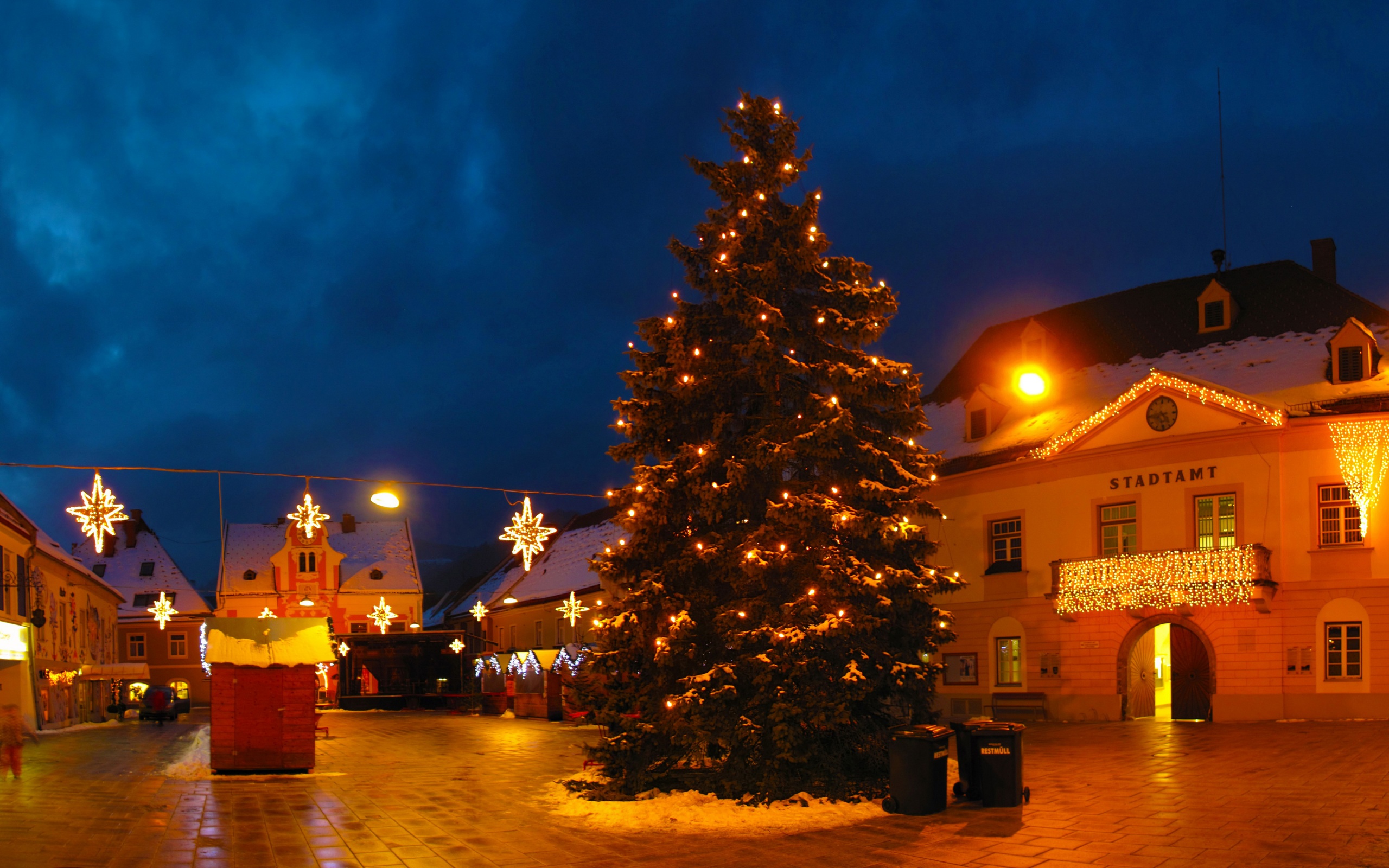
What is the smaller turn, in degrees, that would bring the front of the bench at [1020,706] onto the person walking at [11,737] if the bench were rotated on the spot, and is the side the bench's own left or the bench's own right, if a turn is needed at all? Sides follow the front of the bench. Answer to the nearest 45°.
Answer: approximately 45° to the bench's own right

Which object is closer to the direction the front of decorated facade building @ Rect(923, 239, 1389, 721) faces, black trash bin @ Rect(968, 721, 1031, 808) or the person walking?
the black trash bin

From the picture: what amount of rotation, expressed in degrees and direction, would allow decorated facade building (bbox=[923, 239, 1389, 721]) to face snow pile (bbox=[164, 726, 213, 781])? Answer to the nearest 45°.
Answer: approximately 45° to its right

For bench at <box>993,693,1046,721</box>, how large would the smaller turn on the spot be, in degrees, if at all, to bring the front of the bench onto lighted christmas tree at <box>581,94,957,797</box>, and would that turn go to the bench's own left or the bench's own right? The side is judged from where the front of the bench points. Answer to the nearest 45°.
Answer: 0° — it already faces it

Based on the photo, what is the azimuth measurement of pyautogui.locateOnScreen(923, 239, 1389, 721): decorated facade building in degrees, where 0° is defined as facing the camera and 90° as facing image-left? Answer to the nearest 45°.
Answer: approximately 0°

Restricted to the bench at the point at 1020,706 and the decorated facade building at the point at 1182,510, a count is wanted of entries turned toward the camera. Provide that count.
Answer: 2

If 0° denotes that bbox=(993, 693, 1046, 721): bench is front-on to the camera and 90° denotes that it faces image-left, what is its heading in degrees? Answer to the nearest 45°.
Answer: approximately 0°
